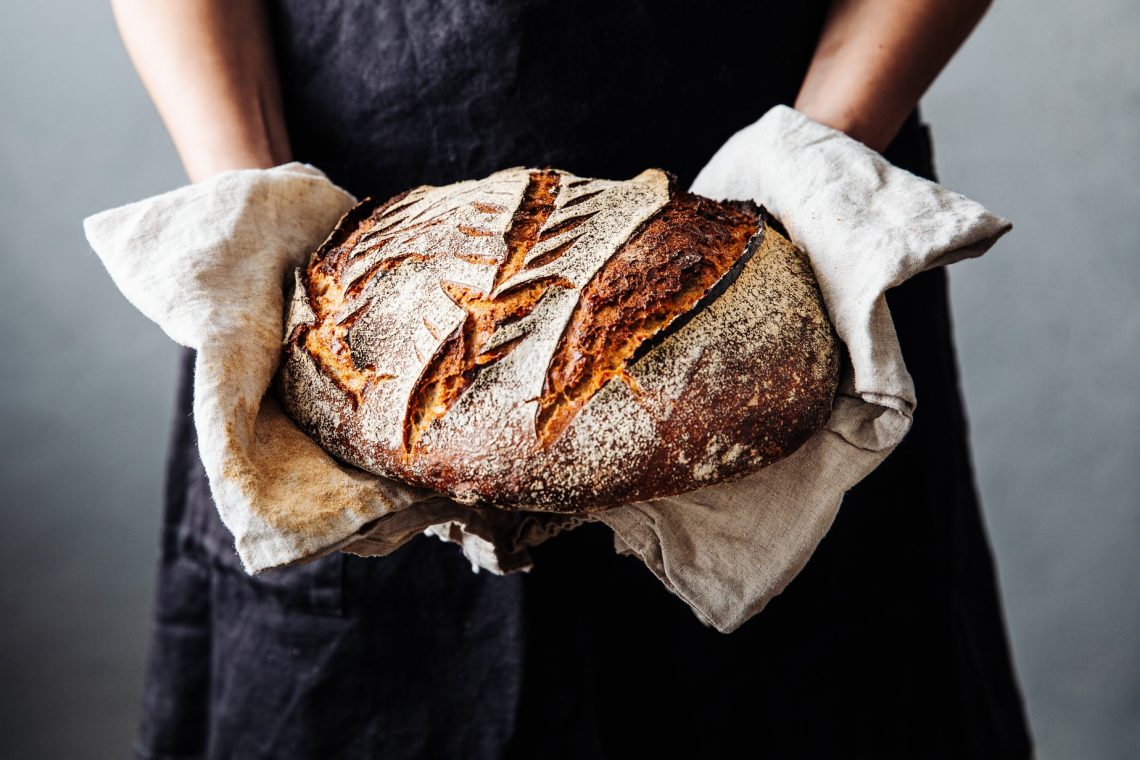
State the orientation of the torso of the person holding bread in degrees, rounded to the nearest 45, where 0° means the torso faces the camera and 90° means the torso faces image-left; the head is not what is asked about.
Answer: approximately 0°
